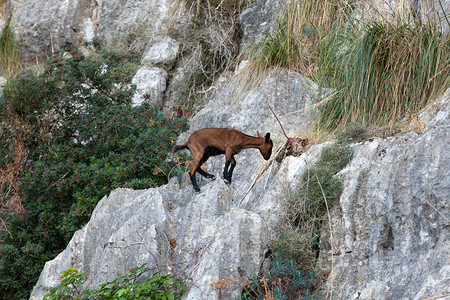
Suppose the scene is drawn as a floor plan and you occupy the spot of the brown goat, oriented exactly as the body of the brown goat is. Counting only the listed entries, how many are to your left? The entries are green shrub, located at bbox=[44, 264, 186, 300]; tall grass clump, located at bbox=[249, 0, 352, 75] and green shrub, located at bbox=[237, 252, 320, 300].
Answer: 1

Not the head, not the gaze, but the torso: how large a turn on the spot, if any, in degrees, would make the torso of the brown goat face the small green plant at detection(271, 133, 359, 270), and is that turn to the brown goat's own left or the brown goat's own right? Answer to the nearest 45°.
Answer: approximately 45° to the brown goat's own right

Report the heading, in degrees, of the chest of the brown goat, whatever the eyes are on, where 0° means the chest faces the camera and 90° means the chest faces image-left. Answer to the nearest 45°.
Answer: approximately 270°

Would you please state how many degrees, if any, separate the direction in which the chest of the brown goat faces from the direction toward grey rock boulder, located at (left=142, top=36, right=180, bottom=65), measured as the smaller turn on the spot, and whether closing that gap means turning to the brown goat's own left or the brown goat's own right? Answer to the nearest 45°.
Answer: approximately 90° to the brown goat's own left

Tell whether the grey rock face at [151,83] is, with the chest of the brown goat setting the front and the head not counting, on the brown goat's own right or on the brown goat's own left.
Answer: on the brown goat's own left

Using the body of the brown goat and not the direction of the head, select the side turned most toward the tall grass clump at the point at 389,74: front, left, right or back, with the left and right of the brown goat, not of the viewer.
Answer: front

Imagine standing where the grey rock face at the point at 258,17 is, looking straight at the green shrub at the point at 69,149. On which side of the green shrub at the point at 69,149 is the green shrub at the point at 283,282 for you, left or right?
left

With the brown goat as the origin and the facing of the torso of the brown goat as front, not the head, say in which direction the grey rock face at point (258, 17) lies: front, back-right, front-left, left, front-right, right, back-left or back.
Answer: left

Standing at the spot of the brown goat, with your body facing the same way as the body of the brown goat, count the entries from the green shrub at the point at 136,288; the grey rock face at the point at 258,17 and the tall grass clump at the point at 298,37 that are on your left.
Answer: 2

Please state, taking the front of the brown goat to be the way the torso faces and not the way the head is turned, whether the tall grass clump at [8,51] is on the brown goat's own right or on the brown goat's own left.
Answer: on the brown goat's own left

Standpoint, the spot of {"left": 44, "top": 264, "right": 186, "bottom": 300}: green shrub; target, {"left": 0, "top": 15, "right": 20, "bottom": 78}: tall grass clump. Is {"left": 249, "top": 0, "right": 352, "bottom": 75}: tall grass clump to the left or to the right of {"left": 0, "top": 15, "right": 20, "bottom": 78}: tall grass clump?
right
